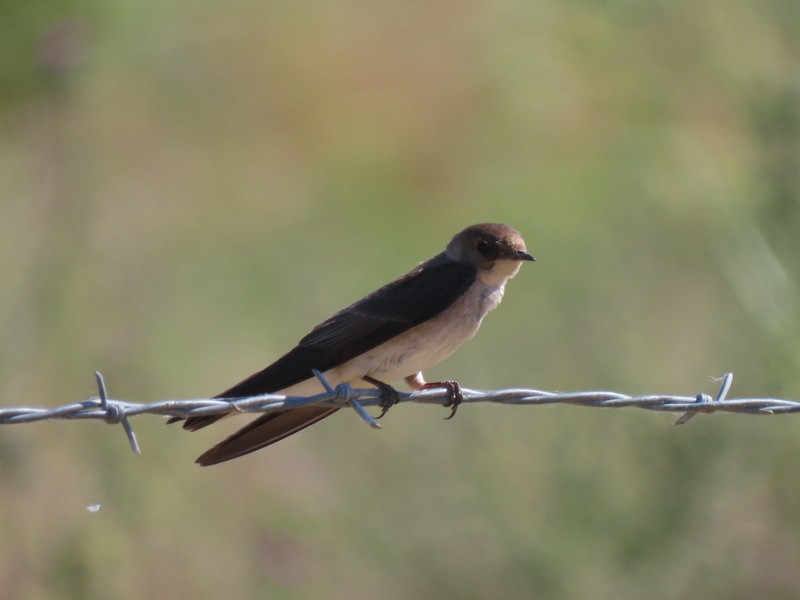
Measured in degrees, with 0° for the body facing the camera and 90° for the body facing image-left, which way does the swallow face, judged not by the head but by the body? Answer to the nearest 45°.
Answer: approximately 270°
